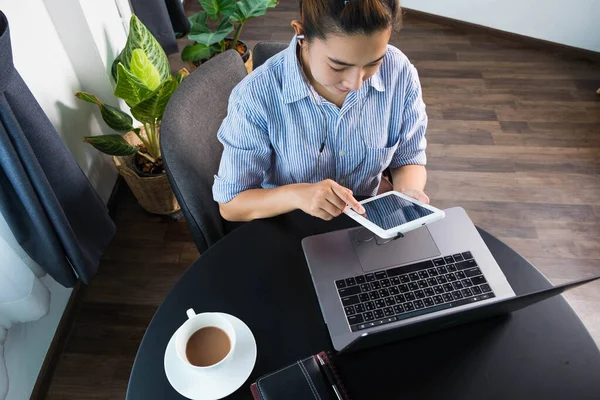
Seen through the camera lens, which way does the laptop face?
facing away from the viewer and to the left of the viewer

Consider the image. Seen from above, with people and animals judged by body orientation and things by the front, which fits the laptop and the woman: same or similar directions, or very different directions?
very different directions

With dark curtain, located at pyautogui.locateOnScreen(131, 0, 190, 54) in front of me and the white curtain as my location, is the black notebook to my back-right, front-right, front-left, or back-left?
back-right

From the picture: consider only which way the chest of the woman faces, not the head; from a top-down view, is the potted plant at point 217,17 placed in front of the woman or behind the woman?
behind

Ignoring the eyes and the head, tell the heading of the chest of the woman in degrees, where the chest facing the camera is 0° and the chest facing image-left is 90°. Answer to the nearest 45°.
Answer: approximately 315°

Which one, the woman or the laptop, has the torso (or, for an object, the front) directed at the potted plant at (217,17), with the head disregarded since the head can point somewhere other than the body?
the laptop

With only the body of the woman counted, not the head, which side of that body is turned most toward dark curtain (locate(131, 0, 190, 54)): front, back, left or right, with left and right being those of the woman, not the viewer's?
back

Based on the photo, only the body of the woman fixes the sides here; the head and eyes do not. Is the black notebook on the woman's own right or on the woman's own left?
on the woman's own right

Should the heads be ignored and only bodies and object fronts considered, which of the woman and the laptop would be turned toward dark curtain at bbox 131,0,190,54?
the laptop

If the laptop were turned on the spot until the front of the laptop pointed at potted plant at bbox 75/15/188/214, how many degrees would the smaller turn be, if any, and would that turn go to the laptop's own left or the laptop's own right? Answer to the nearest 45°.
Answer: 0° — it already faces it

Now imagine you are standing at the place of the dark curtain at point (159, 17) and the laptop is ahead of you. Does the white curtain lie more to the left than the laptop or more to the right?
right
